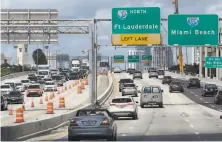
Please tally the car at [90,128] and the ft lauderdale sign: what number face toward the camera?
1

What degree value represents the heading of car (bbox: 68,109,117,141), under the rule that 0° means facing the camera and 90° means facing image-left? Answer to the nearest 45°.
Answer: approximately 180°

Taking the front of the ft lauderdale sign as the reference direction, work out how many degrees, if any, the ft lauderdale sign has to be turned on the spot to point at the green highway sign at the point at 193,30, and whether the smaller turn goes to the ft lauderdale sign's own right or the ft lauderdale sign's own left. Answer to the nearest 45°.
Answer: approximately 90° to the ft lauderdale sign's own left

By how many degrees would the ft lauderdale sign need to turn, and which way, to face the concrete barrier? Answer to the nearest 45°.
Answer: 0° — it already faces it

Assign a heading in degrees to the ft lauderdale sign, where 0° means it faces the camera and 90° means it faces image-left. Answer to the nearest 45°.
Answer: approximately 0°

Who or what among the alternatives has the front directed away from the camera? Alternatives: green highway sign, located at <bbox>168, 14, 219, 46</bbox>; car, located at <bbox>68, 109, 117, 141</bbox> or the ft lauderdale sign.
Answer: the car

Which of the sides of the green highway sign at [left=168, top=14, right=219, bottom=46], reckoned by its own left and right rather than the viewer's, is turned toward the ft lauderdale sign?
right
